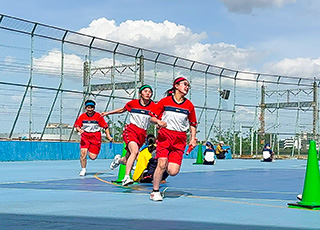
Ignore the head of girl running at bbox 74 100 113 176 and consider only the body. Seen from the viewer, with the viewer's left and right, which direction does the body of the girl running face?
facing the viewer

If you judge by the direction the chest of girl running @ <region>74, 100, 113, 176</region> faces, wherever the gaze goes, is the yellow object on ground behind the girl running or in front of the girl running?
in front

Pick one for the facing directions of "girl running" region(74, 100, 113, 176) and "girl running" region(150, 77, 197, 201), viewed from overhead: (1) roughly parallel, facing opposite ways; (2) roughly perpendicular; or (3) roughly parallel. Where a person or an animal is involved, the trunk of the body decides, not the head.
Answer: roughly parallel

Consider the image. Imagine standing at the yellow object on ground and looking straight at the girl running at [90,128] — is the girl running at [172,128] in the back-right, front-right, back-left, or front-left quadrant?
back-left

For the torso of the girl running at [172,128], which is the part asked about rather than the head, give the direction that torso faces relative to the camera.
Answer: toward the camera

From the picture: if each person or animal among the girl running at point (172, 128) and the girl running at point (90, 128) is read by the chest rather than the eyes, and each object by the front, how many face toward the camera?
2

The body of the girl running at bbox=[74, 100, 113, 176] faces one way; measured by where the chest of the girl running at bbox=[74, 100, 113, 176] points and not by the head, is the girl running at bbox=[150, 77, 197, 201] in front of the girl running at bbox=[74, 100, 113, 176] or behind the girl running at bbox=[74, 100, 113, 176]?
in front
